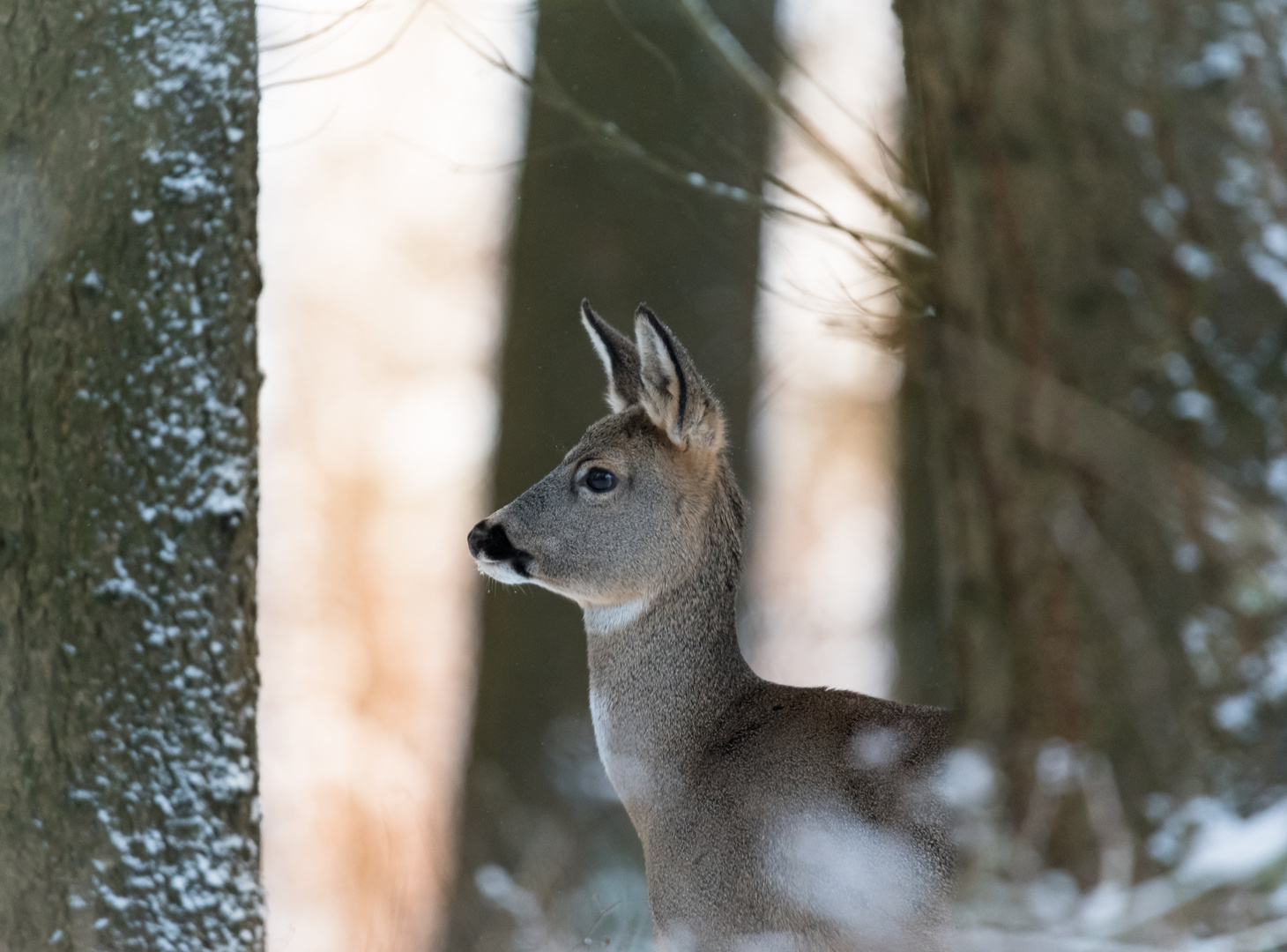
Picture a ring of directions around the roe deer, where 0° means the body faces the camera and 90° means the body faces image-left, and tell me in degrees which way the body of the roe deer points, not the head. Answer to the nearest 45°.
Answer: approximately 90°

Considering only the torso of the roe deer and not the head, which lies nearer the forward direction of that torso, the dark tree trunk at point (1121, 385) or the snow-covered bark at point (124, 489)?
the snow-covered bark

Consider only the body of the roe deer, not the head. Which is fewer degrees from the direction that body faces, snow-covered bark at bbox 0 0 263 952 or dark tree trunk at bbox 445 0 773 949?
the snow-covered bark

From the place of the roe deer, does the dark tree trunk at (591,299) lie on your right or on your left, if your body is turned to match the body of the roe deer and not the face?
on your right

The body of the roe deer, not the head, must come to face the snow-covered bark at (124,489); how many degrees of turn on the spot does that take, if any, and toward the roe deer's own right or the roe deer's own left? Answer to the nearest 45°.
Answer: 0° — it already faces it
